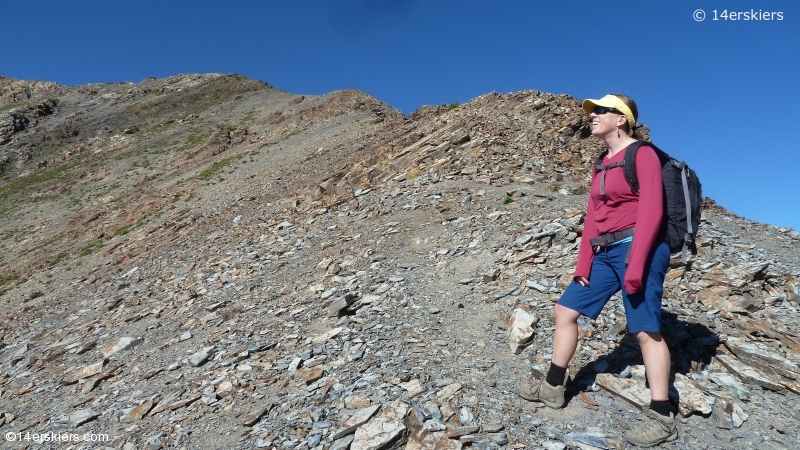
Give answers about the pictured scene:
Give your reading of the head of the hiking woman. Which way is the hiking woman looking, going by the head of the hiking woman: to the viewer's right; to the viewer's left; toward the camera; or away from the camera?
to the viewer's left

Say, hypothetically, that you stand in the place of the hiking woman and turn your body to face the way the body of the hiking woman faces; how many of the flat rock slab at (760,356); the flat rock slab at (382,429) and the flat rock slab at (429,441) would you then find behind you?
1

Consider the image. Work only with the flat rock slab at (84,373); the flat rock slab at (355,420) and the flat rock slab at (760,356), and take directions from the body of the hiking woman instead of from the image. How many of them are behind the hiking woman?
1

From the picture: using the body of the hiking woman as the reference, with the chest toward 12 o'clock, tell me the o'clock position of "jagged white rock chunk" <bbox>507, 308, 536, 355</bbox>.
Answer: The jagged white rock chunk is roughly at 3 o'clock from the hiking woman.

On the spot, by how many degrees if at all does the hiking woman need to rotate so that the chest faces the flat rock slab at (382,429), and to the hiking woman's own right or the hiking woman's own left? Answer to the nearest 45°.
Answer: approximately 45° to the hiking woman's own right

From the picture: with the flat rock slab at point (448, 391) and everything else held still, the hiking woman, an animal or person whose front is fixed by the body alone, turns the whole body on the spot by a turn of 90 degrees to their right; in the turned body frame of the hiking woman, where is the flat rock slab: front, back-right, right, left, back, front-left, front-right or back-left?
front-left

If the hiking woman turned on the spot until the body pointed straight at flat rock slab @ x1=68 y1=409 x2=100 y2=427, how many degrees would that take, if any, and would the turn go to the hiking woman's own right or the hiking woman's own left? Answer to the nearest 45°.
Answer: approximately 45° to the hiking woman's own right

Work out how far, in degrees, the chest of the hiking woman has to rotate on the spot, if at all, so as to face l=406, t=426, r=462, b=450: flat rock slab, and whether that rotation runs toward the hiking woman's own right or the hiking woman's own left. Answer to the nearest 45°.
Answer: approximately 45° to the hiking woman's own right

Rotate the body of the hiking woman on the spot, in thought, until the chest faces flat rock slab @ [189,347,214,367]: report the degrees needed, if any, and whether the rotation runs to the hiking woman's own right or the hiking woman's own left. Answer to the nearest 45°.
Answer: approximately 45° to the hiking woman's own right

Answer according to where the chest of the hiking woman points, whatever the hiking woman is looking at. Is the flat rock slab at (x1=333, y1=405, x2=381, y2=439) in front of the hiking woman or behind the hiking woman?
in front

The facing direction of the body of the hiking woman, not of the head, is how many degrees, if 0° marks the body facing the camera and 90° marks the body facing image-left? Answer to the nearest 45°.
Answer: approximately 45°
